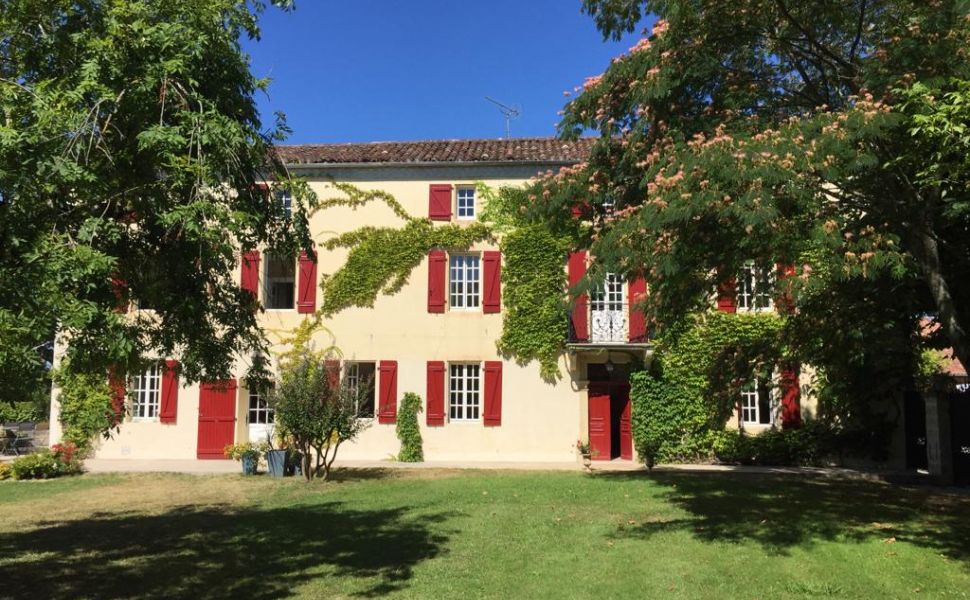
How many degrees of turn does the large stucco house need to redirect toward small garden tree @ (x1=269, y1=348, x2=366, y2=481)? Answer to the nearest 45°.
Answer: approximately 45° to its right

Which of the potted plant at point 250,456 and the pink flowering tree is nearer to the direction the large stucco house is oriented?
the pink flowering tree

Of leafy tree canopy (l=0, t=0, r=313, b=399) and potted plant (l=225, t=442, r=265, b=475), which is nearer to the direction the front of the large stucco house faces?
the leafy tree canopy

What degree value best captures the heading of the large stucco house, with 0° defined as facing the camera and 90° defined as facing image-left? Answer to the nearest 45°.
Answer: approximately 0°

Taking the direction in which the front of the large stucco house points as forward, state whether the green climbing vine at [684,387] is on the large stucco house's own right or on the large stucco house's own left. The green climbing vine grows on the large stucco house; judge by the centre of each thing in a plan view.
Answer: on the large stucco house's own left

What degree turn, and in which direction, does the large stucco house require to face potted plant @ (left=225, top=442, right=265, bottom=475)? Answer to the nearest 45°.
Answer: approximately 45° to its right
